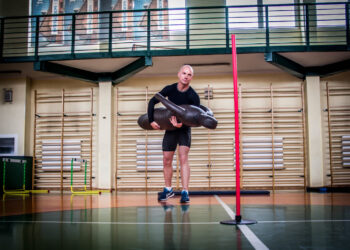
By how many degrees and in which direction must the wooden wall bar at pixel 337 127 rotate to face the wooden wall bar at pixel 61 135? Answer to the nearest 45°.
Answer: approximately 90° to its right

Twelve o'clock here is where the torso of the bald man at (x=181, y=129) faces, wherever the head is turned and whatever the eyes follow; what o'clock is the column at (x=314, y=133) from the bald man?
The column is roughly at 7 o'clock from the bald man.

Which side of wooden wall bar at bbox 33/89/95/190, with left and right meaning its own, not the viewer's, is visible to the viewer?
front

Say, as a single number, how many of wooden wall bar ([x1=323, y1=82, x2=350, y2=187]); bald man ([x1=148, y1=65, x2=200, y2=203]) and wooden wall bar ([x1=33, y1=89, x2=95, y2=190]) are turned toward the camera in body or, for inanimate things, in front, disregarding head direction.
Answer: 3

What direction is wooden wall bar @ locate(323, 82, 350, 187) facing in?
toward the camera

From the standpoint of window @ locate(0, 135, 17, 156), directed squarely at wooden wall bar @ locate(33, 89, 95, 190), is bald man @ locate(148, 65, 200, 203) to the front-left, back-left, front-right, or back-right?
front-right

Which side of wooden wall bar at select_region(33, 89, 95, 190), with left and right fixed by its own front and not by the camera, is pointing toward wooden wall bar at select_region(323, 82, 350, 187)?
left

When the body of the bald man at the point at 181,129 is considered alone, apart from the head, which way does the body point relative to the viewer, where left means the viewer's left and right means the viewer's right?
facing the viewer

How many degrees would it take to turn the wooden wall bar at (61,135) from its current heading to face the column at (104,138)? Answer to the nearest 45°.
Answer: approximately 45° to its left
